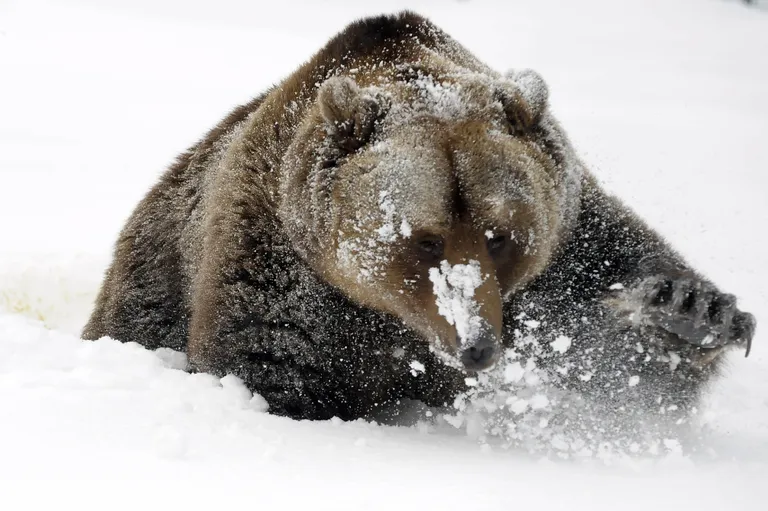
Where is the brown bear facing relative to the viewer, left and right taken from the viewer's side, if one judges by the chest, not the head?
facing the viewer and to the right of the viewer
